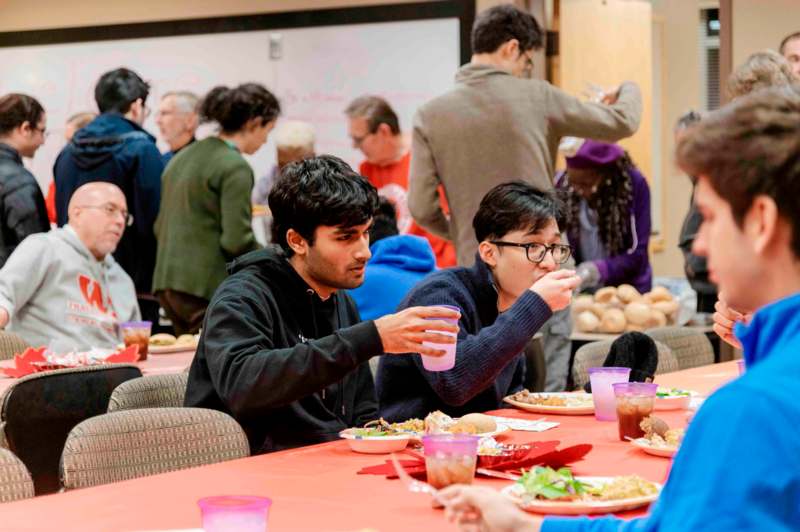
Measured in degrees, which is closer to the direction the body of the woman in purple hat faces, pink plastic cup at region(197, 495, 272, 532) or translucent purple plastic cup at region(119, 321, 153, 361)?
the translucent purple plastic cup

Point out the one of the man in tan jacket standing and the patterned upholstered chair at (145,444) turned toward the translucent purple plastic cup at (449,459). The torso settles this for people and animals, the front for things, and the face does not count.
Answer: the patterned upholstered chair

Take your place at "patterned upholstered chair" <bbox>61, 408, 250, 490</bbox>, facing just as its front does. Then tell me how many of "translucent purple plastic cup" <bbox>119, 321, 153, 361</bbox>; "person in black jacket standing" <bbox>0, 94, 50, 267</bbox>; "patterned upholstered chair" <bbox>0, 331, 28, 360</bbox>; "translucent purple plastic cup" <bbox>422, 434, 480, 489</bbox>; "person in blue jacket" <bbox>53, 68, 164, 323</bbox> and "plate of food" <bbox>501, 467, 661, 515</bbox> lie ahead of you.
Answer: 2

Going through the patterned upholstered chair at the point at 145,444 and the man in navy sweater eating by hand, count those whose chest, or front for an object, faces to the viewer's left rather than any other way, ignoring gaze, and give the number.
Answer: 0

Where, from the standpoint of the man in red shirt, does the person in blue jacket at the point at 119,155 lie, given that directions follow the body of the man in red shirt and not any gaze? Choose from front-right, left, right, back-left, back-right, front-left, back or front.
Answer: front-right

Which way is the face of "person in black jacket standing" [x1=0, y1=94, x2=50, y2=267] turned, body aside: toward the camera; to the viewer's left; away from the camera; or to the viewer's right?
to the viewer's right

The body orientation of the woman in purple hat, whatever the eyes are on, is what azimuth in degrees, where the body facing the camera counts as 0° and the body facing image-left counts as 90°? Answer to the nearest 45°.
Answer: approximately 45°

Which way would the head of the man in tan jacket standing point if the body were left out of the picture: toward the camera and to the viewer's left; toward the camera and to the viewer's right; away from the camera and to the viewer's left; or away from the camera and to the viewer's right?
away from the camera and to the viewer's right

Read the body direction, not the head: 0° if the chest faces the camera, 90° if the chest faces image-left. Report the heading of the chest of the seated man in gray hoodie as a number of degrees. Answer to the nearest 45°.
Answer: approximately 315°

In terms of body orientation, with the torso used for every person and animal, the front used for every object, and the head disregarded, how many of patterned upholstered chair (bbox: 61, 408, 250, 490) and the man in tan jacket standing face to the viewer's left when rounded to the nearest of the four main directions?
0

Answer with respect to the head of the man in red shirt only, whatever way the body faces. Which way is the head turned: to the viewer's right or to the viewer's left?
to the viewer's left
